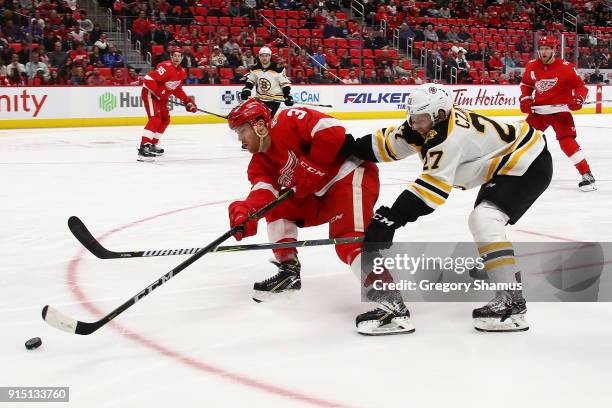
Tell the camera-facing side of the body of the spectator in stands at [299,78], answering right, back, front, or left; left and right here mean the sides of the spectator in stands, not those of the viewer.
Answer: front

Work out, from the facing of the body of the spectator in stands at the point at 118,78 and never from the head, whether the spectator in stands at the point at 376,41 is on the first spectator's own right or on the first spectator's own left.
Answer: on the first spectator's own left

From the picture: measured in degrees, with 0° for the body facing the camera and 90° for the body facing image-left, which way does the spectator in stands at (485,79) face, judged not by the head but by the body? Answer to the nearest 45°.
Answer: approximately 0°

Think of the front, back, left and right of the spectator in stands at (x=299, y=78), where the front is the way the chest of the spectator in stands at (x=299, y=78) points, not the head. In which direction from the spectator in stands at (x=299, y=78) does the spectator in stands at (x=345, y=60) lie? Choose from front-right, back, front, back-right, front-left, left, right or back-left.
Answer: back-left

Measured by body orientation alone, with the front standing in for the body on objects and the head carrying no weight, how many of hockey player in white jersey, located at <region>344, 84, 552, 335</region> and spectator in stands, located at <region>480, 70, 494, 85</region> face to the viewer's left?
1

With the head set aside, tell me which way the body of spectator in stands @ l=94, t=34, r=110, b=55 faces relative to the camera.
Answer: toward the camera

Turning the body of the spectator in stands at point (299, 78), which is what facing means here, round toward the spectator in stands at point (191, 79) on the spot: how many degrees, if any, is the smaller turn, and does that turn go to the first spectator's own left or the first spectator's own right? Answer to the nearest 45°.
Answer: approximately 45° to the first spectator's own right

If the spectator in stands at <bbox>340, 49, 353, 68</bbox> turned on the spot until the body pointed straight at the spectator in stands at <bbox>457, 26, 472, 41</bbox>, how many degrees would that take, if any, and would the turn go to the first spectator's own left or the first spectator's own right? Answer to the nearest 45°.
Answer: approximately 135° to the first spectator's own left

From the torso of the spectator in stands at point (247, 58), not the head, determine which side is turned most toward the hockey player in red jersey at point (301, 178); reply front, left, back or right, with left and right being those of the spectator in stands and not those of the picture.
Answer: front

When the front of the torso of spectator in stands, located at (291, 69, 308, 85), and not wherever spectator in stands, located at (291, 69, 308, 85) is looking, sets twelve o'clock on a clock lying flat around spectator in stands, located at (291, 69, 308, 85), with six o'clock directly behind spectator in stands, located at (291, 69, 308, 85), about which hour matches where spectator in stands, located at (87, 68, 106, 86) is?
spectator in stands, located at (87, 68, 106, 86) is roughly at 2 o'clock from spectator in stands, located at (291, 69, 308, 85).

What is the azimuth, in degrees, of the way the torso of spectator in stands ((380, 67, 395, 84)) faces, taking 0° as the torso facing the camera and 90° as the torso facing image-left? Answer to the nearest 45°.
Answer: approximately 0°
